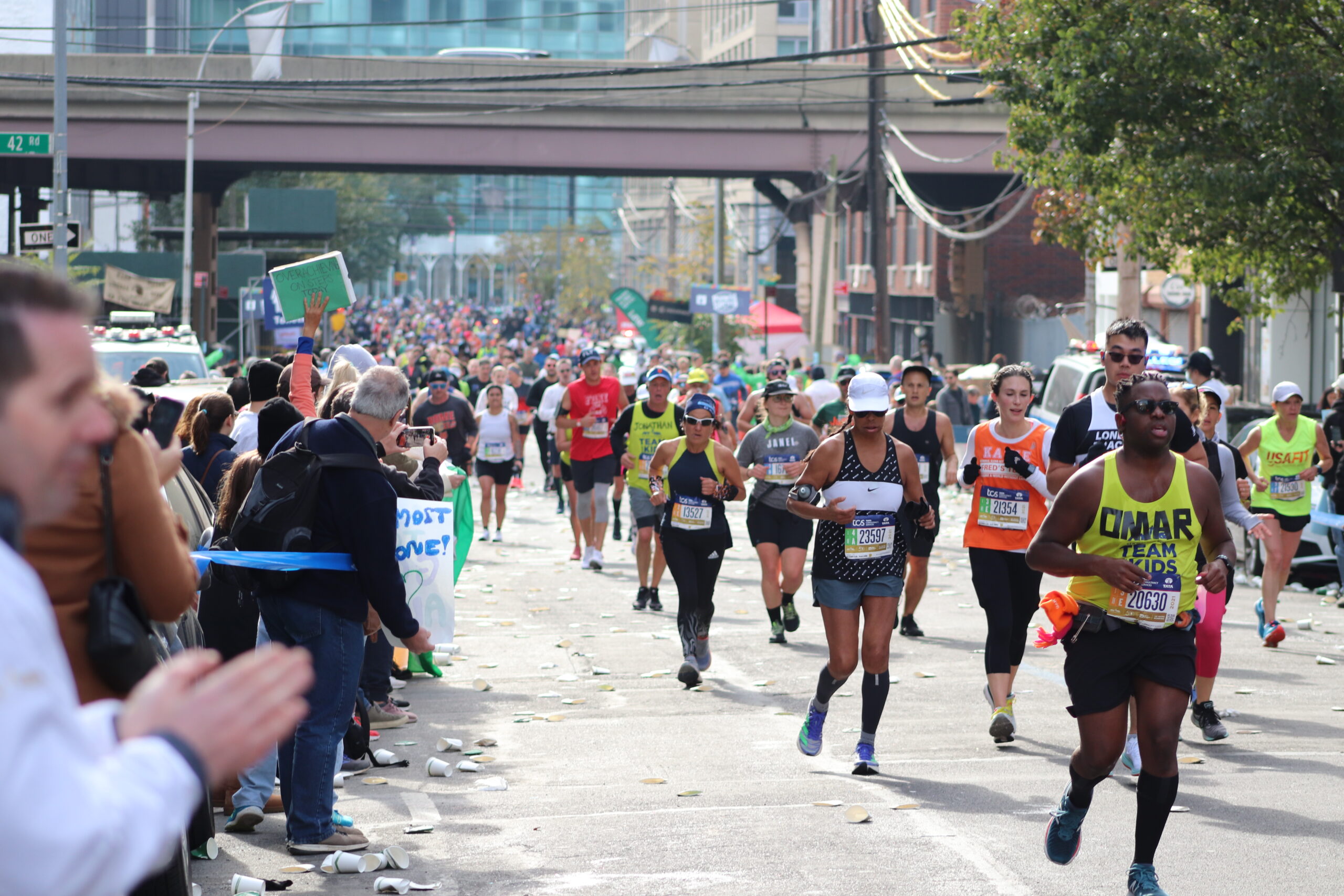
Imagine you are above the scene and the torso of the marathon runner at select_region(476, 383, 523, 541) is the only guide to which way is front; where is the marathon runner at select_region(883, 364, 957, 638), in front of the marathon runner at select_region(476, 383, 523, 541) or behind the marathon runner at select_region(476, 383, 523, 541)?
in front

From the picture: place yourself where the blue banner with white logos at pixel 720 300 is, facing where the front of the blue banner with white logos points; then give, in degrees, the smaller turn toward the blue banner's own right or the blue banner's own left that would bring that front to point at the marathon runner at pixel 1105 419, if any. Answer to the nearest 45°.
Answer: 0° — it already faces them

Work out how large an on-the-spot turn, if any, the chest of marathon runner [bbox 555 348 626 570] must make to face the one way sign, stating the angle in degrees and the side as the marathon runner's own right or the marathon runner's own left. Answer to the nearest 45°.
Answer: approximately 135° to the marathon runner's own right

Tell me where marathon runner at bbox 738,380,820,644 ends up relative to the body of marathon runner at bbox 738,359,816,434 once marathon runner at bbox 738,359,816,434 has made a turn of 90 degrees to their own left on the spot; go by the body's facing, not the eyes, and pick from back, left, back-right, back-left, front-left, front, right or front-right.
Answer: right

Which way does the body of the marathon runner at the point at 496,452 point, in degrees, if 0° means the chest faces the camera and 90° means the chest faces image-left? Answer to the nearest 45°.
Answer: approximately 0°

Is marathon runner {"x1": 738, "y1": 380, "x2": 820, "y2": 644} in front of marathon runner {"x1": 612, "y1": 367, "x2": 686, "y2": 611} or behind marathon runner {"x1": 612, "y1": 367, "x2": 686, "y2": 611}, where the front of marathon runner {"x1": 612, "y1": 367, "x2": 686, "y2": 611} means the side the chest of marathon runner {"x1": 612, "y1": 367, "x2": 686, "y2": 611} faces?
in front

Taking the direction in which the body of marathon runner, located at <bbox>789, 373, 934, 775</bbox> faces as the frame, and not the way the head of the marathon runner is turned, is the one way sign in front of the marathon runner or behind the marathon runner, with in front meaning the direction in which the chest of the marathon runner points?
behind

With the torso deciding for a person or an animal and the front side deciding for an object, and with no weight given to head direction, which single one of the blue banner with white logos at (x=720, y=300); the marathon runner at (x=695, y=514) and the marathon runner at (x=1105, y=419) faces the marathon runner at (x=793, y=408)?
the blue banner with white logos

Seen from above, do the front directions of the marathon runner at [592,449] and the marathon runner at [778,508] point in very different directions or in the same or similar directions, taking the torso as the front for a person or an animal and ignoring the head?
same or similar directions

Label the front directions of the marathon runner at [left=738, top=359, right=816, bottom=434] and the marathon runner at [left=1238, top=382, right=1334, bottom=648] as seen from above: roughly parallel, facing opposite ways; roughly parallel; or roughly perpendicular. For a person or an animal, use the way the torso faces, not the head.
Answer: roughly parallel

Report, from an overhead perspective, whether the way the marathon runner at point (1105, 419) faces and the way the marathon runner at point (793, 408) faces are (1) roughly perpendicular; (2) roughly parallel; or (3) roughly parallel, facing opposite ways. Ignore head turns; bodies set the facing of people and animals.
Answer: roughly parallel

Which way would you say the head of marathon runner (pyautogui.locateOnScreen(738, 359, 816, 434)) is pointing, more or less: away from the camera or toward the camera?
toward the camera

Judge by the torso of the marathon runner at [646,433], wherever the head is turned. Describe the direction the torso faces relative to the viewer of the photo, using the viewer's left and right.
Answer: facing the viewer

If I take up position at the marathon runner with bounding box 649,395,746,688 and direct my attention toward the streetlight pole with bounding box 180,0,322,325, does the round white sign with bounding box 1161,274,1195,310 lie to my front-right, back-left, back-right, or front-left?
front-right
